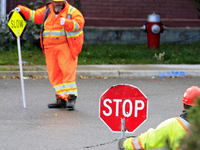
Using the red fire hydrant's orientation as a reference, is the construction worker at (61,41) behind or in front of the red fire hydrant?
in front

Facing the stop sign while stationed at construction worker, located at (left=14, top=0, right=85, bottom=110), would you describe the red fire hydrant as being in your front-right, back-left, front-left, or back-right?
back-left

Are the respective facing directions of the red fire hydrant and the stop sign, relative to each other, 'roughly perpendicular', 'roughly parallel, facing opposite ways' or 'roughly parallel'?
roughly parallel

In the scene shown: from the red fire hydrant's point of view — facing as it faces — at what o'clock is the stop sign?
The stop sign is roughly at 12 o'clock from the red fire hydrant.

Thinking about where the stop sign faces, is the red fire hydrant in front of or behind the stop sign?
behind

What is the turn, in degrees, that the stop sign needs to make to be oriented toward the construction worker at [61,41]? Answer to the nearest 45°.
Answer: approximately 180°

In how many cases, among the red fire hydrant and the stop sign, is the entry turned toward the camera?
2

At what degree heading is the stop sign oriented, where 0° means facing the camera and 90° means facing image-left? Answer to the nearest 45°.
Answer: approximately 0°

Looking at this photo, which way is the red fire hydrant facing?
toward the camera
